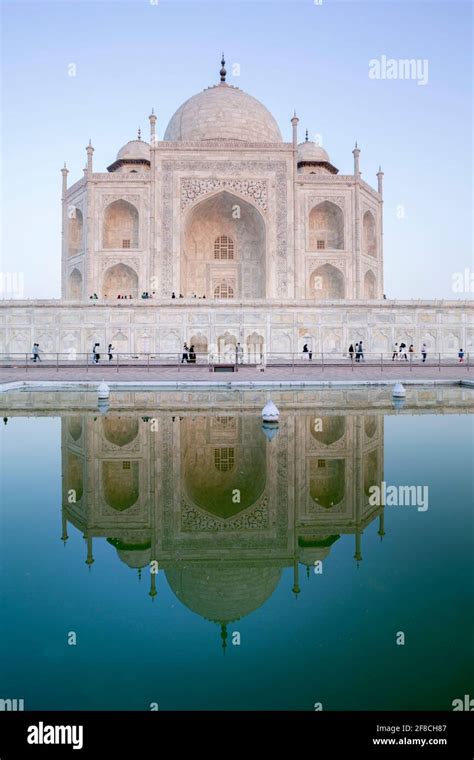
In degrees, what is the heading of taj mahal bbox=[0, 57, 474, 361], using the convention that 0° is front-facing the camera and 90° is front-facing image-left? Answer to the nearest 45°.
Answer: approximately 0°
